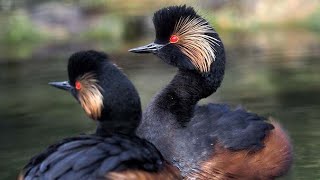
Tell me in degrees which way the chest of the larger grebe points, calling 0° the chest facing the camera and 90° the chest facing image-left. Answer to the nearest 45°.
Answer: approximately 90°

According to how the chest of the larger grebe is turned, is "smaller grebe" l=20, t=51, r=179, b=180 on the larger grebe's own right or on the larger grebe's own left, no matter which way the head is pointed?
on the larger grebe's own left
